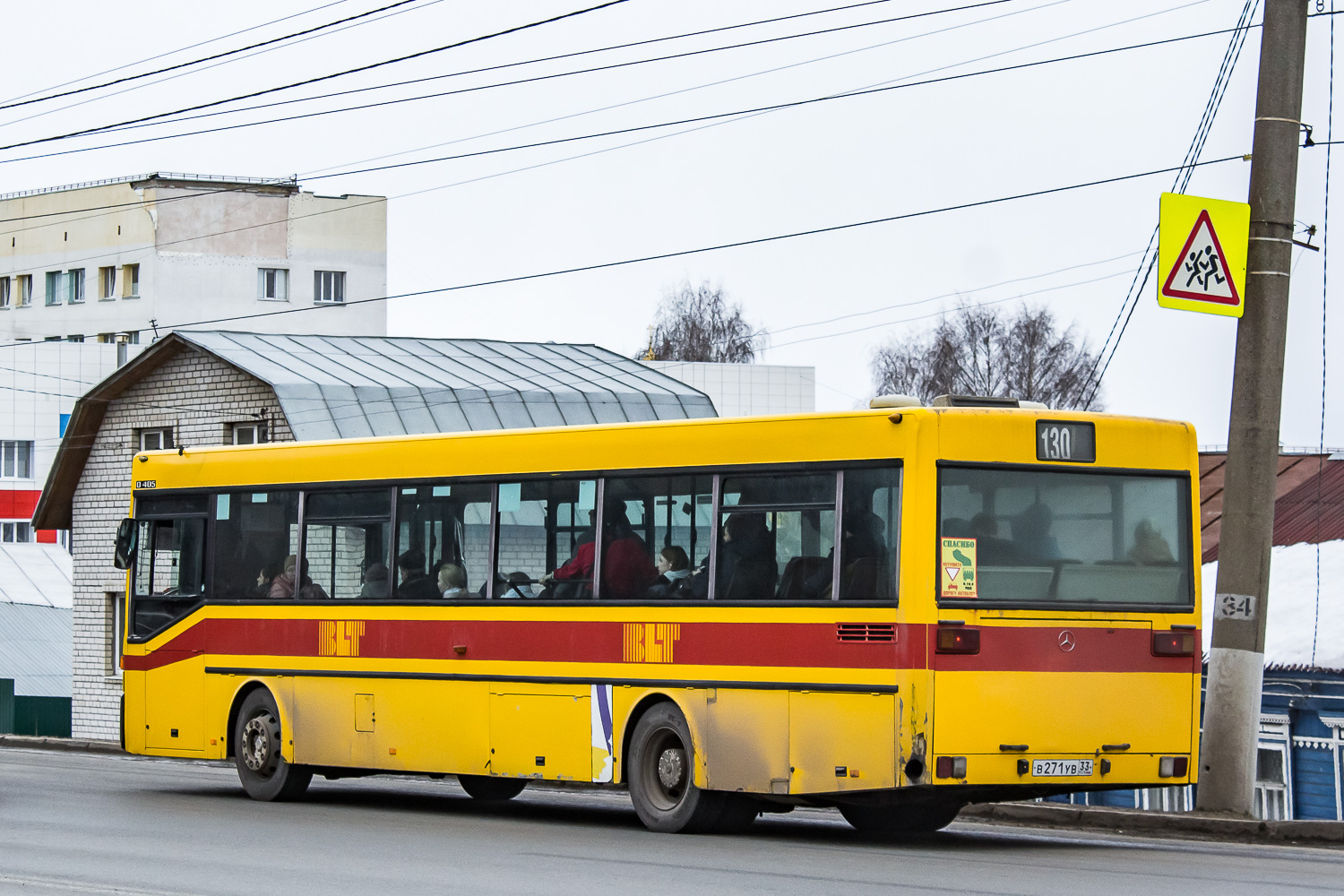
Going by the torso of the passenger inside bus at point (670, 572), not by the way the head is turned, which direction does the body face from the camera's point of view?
to the viewer's left

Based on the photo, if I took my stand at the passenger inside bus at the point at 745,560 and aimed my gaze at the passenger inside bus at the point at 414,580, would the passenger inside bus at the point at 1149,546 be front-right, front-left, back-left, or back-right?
back-right

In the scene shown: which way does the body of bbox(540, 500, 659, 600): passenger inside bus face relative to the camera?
to the viewer's left

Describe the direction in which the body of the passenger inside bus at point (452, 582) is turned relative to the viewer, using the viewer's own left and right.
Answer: facing away from the viewer and to the left of the viewer

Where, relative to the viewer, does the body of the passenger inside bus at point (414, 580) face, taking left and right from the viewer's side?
facing away from the viewer and to the left of the viewer

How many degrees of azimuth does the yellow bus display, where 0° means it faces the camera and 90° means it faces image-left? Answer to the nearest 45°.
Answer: approximately 135°

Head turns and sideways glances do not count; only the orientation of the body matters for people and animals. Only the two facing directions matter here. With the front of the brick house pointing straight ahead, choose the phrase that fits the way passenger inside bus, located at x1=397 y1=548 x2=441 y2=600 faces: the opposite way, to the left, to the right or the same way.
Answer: to the right

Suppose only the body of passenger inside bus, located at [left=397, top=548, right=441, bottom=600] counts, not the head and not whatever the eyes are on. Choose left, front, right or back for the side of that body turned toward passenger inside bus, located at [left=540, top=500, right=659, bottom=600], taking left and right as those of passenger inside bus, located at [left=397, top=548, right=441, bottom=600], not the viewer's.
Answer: back

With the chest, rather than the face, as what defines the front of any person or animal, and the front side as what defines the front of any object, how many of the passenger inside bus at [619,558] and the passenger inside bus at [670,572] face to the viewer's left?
2

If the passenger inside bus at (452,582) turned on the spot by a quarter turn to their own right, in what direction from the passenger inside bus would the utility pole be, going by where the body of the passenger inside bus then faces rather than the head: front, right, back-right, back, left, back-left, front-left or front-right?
front-right

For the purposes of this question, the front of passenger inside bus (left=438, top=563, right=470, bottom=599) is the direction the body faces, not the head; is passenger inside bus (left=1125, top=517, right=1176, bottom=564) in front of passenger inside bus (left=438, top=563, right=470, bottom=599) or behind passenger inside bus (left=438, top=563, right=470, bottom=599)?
behind

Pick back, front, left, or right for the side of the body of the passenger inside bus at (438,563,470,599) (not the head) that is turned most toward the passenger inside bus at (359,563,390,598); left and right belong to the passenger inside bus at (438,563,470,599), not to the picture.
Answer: front

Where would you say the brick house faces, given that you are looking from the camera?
facing the viewer and to the left of the viewer

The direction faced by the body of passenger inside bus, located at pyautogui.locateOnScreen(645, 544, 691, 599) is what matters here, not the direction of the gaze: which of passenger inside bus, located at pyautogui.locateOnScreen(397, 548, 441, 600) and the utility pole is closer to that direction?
the passenger inside bus

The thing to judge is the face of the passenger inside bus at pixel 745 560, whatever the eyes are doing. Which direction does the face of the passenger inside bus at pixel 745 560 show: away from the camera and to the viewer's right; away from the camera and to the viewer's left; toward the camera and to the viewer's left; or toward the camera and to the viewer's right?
away from the camera and to the viewer's left
